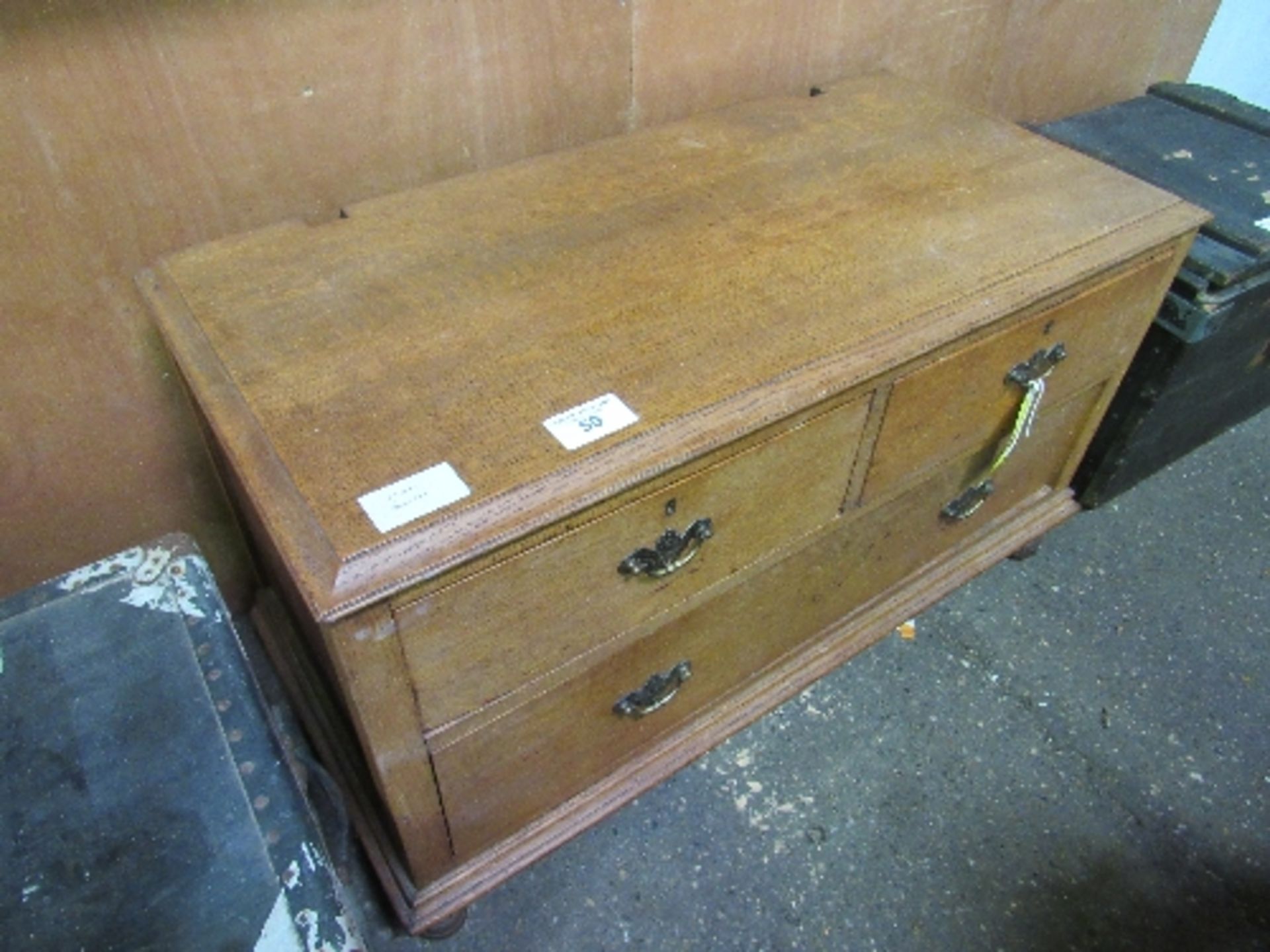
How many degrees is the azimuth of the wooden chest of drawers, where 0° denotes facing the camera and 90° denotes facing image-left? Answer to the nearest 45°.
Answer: approximately 315°
